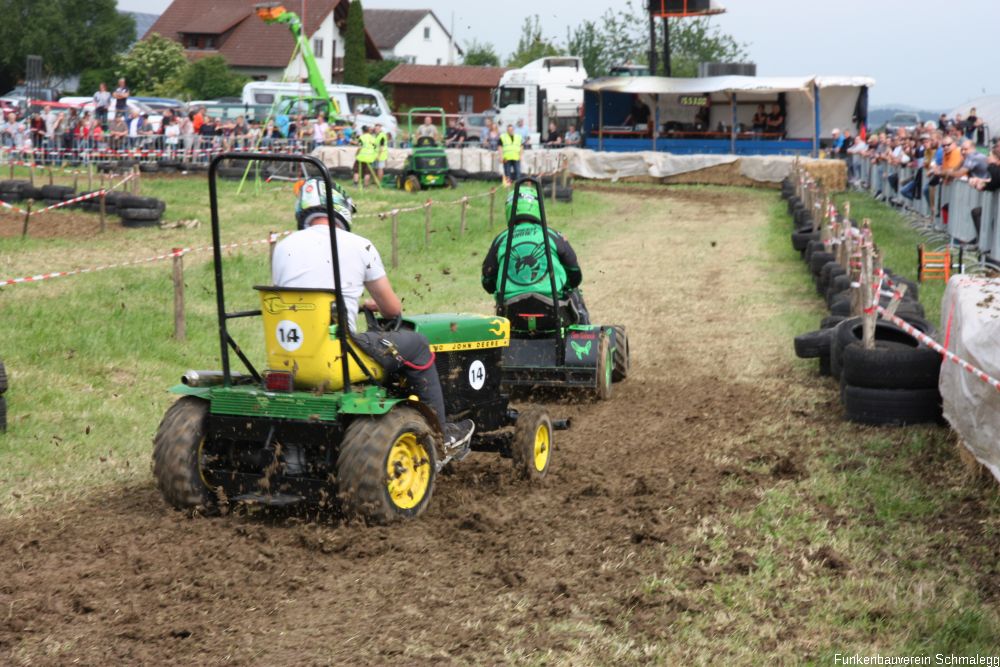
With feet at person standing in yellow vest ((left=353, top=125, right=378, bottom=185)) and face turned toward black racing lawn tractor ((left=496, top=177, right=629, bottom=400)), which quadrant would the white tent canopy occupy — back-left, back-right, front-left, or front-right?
back-left

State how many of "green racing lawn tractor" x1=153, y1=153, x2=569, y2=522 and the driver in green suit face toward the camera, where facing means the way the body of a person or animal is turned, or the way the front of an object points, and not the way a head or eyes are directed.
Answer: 0

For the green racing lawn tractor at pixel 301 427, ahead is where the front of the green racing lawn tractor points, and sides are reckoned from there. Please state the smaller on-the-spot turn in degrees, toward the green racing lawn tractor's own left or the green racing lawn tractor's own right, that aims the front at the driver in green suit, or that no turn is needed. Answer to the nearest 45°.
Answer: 0° — it already faces them

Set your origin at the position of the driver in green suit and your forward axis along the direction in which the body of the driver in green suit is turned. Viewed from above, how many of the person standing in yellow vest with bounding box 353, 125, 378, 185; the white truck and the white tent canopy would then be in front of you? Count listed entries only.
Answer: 3

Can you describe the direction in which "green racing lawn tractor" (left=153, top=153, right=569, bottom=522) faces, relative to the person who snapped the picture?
facing away from the viewer and to the right of the viewer

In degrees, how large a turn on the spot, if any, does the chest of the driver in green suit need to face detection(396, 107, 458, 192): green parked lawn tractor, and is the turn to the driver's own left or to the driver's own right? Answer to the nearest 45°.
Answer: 0° — they already face it

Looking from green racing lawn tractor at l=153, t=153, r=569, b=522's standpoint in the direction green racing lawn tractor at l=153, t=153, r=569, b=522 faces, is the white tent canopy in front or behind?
in front

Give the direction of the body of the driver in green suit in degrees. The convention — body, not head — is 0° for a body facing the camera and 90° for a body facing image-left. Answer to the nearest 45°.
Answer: approximately 180°

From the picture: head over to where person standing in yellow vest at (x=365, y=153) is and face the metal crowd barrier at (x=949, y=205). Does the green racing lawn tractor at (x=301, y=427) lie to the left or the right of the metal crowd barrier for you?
right

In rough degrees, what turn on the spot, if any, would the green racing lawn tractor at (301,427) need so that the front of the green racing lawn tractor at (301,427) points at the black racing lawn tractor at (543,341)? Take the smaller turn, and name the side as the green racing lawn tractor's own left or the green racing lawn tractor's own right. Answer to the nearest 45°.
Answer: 0° — it already faces it

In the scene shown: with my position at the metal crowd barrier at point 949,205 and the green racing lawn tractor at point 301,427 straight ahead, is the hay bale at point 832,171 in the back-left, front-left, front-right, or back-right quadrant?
back-right

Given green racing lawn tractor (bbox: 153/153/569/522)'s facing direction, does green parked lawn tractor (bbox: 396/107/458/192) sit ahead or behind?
ahead

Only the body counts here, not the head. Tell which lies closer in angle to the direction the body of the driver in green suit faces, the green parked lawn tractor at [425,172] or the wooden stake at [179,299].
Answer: the green parked lawn tractor

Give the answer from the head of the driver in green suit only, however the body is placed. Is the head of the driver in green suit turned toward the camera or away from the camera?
away from the camera

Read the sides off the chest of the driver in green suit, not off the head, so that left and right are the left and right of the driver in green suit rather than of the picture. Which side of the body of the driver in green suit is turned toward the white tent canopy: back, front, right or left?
front
